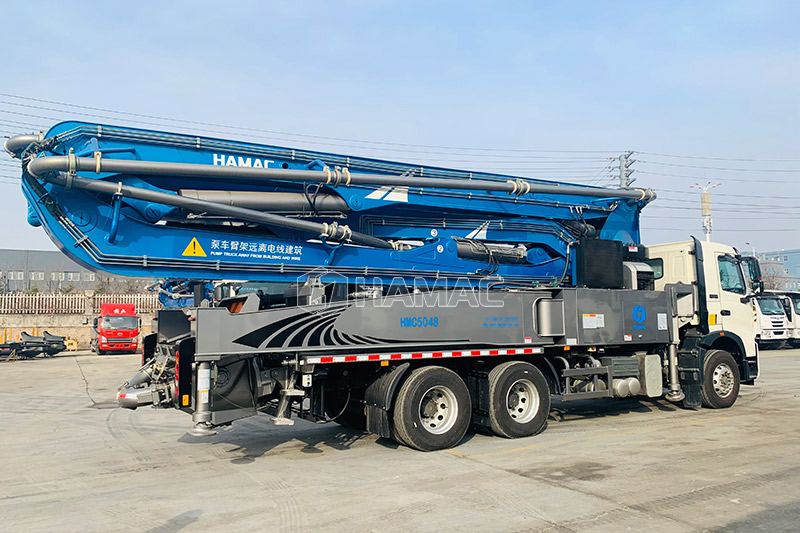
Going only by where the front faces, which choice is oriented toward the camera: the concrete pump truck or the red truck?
the red truck

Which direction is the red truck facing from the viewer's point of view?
toward the camera

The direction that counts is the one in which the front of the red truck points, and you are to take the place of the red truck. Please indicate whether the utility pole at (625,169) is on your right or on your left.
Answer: on your left

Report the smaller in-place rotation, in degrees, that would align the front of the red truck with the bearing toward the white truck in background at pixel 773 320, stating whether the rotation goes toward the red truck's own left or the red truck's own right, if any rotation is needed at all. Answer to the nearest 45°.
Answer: approximately 45° to the red truck's own left

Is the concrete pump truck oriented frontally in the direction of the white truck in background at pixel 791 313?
yes

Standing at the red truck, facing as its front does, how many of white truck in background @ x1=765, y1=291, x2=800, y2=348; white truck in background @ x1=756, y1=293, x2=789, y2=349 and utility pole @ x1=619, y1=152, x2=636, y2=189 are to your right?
0

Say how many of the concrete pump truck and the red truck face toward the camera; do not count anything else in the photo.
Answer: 1

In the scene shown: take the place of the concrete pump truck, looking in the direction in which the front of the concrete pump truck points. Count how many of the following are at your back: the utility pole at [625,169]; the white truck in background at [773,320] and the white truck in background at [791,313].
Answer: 0

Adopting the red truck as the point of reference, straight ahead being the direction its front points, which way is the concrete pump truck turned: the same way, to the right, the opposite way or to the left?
to the left

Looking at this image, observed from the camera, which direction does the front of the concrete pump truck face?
facing away from the viewer and to the right of the viewer

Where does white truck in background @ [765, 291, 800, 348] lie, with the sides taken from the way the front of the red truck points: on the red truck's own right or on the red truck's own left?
on the red truck's own left
